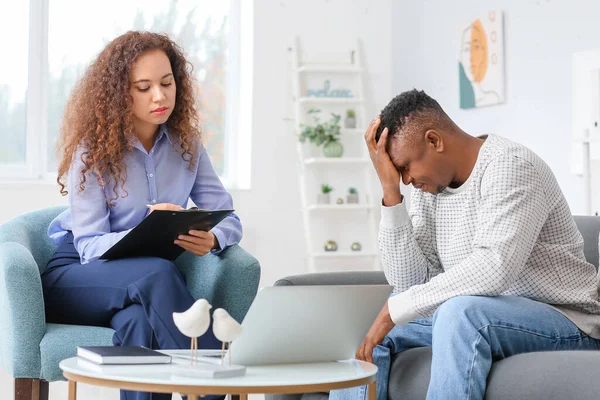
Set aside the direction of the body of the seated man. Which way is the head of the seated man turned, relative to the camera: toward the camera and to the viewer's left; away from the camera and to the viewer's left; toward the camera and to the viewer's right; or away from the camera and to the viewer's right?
toward the camera and to the viewer's left

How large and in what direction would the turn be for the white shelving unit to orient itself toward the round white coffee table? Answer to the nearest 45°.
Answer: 0° — it already faces it

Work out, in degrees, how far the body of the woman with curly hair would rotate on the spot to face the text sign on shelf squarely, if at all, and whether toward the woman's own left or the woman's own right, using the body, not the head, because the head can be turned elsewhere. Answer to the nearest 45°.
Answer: approximately 90° to the woman's own left

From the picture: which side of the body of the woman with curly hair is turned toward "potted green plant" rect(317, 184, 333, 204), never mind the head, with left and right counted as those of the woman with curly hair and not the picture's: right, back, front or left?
left

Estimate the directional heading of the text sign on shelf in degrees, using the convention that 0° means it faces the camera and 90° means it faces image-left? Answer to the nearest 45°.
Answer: approximately 0°

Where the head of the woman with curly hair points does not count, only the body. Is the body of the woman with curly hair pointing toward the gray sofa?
yes

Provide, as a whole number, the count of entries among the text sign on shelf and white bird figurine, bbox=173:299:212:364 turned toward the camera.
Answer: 1

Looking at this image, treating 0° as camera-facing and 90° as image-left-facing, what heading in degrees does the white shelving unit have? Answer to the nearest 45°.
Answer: approximately 0°

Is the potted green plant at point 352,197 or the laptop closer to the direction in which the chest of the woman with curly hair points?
the laptop
